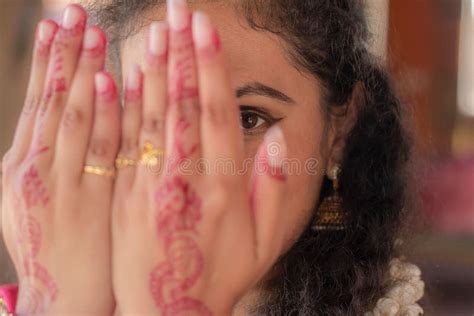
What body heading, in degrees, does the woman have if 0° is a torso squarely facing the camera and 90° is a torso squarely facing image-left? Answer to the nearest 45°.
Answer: approximately 45°
